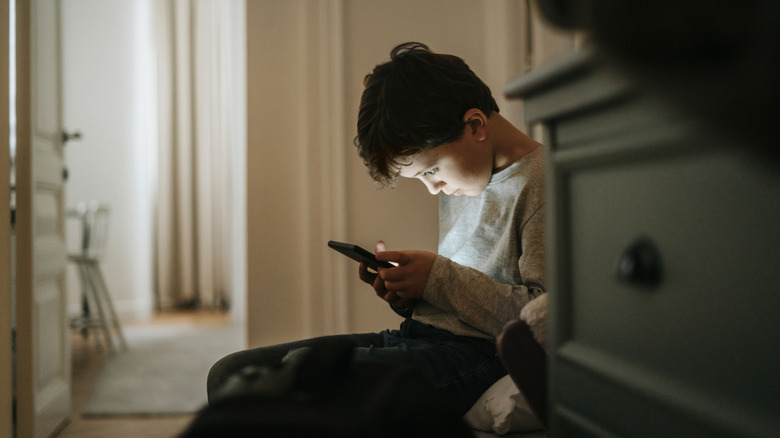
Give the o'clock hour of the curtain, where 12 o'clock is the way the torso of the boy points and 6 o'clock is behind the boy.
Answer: The curtain is roughly at 2 o'clock from the boy.

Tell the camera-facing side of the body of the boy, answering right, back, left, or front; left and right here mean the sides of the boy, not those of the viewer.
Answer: left

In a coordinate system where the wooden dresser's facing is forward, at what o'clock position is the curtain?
The curtain is roughly at 3 o'clock from the wooden dresser.

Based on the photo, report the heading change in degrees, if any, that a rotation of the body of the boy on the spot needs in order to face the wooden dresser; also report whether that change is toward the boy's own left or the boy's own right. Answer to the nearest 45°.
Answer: approximately 90° to the boy's own left

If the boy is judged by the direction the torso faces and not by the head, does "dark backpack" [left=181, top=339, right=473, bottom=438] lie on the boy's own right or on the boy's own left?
on the boy's own left

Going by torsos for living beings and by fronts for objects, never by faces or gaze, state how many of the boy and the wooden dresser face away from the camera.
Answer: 0

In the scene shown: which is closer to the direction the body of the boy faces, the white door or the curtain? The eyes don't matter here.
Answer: the white door

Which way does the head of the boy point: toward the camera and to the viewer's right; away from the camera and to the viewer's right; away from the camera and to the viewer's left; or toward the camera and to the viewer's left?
toward the camera and to the viewer's left

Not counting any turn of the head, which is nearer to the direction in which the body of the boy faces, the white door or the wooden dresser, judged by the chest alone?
the white door

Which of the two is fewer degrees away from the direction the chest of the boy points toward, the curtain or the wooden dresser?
the curtain

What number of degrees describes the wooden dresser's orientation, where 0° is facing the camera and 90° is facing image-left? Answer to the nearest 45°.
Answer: approximately 45°
